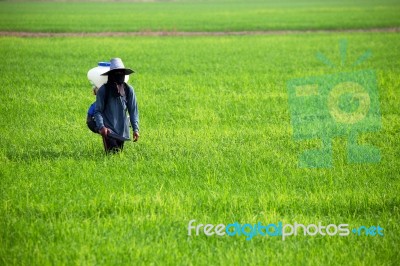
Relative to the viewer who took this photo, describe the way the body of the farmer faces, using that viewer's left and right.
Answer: facing the viewer and to the right of the viewer

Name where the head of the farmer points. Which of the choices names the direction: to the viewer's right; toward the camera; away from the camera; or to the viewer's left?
toward the camera
